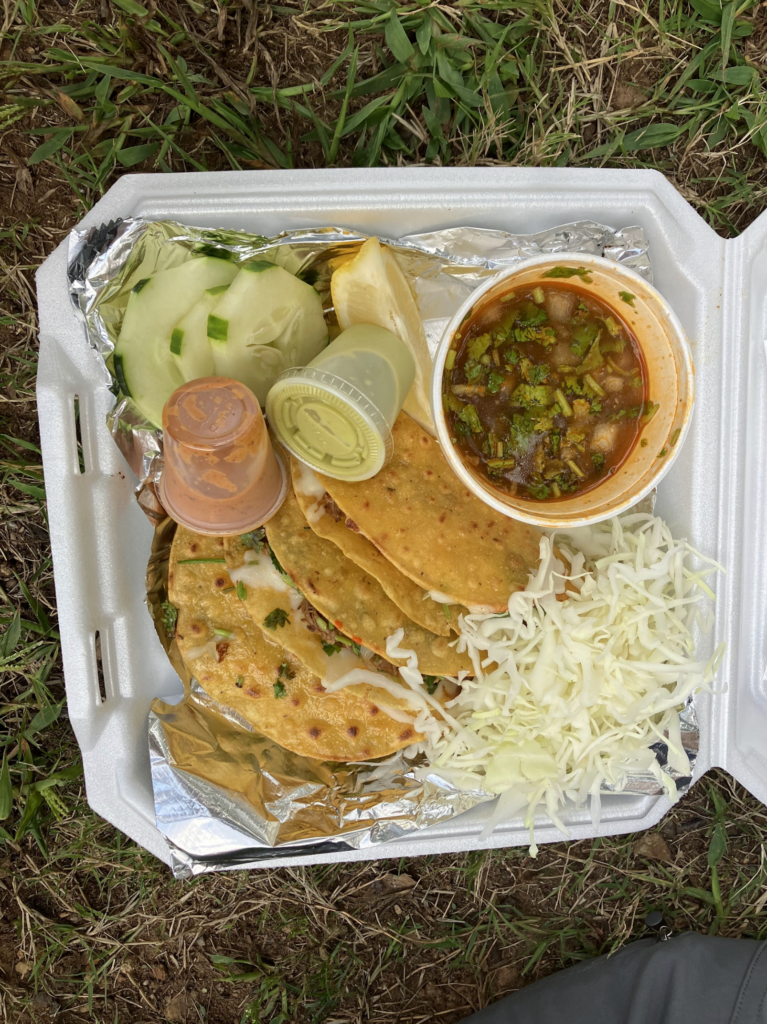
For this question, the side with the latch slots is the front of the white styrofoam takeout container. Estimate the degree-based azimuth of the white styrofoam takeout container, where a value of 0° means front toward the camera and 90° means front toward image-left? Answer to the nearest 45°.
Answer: approximately 90°

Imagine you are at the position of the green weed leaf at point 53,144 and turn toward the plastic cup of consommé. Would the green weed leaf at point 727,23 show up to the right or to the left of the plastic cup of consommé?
left
